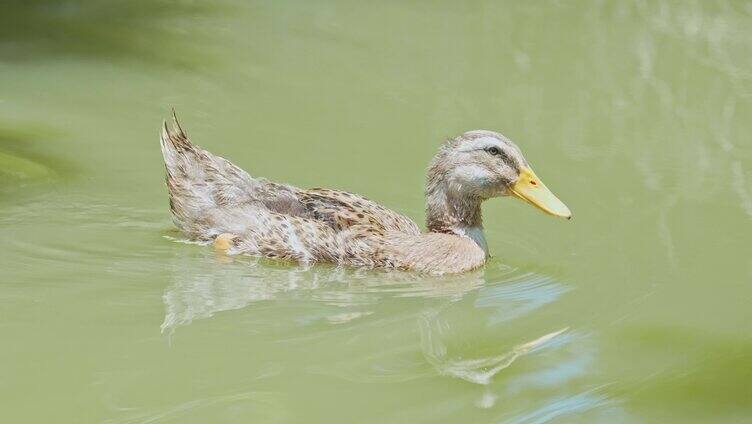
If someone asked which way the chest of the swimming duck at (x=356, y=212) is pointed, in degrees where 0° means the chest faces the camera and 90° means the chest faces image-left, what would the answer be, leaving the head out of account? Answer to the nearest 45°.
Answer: approximately 270°
